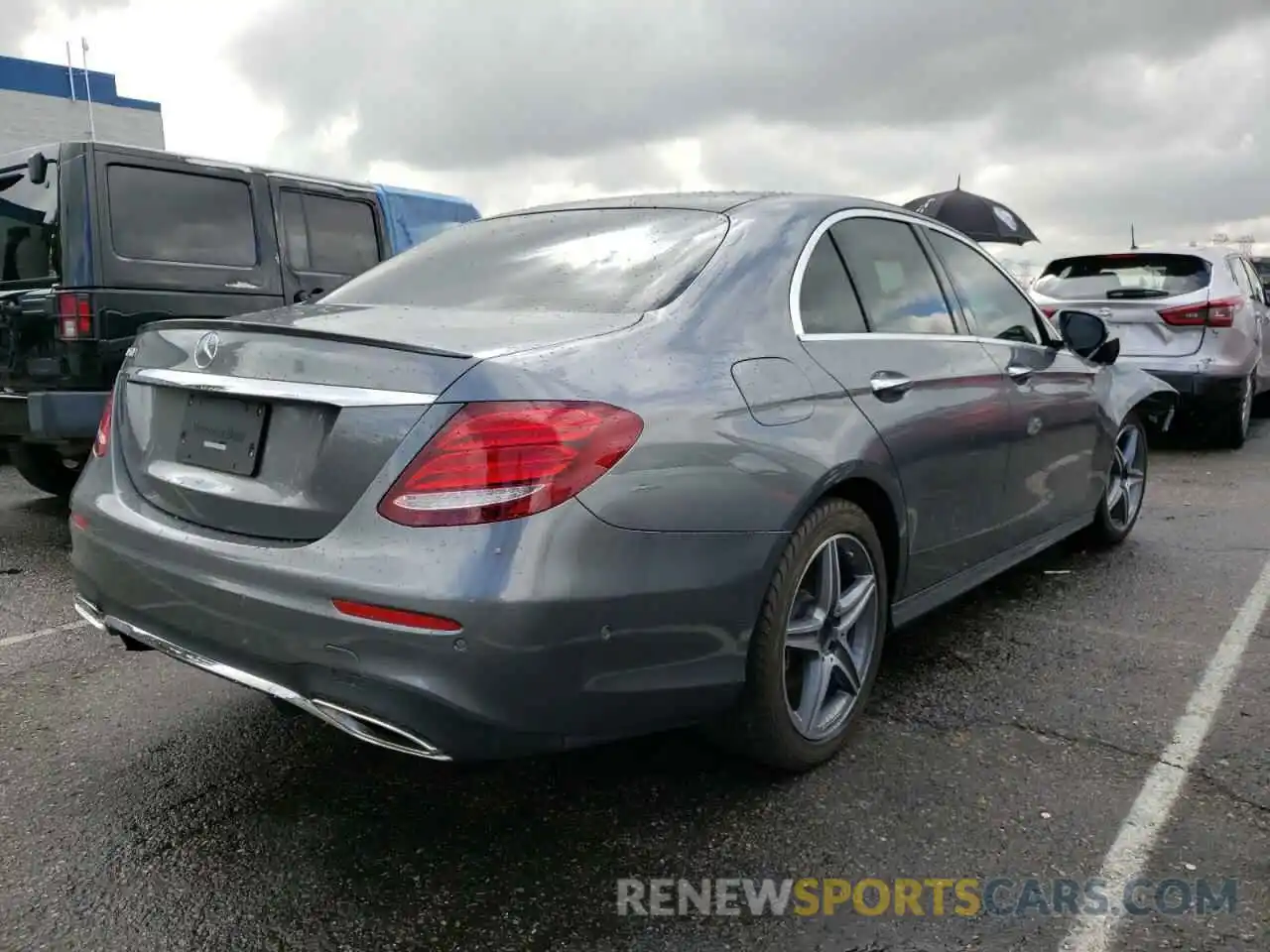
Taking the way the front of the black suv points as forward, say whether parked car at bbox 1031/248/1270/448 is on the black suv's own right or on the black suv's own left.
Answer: on the black suv's own right

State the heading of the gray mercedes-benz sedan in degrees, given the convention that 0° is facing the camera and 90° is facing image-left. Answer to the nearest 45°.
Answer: approximately 225°

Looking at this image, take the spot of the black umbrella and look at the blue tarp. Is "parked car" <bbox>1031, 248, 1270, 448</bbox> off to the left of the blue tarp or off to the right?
left

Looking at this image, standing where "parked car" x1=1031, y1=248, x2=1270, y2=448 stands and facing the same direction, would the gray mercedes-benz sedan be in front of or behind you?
behind

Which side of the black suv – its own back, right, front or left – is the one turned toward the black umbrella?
front

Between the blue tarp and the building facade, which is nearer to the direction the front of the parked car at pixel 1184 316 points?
the building facade

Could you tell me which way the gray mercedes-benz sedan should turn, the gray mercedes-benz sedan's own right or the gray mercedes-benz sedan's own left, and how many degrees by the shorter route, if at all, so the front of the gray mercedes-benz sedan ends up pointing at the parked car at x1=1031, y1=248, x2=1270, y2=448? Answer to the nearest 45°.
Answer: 0° — it already faces it

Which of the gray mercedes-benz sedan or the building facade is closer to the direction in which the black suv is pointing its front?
the building facade

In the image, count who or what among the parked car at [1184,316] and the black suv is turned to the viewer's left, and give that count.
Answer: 0

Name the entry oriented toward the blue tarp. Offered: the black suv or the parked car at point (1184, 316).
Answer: the black suv

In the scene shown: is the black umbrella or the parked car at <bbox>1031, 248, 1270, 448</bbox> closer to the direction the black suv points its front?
the black umbrella

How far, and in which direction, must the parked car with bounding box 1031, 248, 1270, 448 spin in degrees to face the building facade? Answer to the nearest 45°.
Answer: approximately 90° to its left

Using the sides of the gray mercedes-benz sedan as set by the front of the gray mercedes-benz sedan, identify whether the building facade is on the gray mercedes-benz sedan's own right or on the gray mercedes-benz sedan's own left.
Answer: on the gray mercedes-benz sedan's own left

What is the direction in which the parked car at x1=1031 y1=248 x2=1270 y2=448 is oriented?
away from the camera

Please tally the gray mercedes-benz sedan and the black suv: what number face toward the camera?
0
